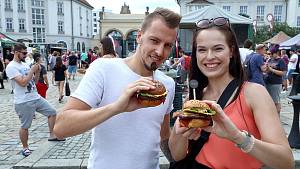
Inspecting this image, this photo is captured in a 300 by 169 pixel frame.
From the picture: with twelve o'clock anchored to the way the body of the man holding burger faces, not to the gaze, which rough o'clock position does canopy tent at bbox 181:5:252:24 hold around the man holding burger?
The canopy tent is roughly at 8 o'clock from the man holding burger.

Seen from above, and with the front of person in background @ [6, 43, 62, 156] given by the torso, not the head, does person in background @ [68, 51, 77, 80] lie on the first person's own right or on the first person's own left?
on the first person's own left

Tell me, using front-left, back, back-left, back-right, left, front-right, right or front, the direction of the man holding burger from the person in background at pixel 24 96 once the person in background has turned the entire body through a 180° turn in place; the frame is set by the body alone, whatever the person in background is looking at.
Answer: back-left

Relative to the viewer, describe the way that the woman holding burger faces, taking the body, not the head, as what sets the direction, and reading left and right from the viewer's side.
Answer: facing the viewer and to the left of the viewer

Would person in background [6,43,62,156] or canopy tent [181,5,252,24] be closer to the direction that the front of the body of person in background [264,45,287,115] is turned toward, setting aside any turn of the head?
the person in background

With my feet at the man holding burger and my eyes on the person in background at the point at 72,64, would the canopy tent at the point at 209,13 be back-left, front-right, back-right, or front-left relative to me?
front-right

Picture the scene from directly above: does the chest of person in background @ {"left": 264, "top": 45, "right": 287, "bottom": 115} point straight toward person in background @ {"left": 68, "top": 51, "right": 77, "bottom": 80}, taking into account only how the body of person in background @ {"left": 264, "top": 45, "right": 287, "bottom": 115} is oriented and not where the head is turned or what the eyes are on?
no

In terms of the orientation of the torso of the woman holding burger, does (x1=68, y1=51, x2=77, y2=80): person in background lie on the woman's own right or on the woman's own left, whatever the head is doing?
on the woman's own right

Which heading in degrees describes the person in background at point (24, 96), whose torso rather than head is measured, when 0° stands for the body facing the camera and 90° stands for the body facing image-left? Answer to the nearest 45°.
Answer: approximately 315°

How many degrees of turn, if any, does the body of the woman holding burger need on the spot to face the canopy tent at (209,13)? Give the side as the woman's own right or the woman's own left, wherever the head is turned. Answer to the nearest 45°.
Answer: approximately 135° to the woman's own right

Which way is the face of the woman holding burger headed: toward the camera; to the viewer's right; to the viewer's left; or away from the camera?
toward the camera

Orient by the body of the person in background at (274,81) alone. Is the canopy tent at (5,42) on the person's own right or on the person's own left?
on the person's own right
